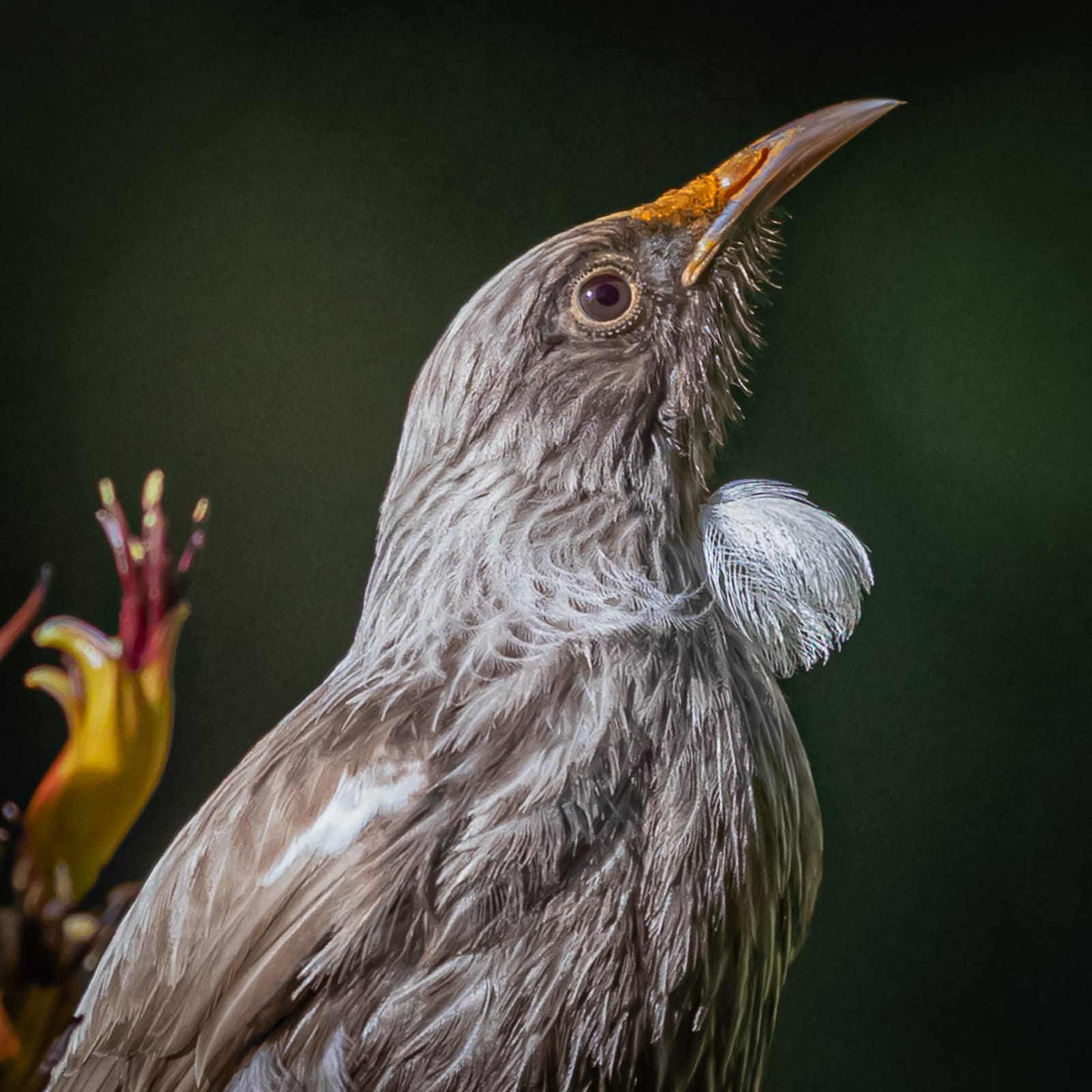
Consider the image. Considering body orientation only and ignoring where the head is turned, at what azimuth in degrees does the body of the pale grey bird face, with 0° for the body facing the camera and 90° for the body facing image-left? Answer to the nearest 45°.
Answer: approximately 270°
